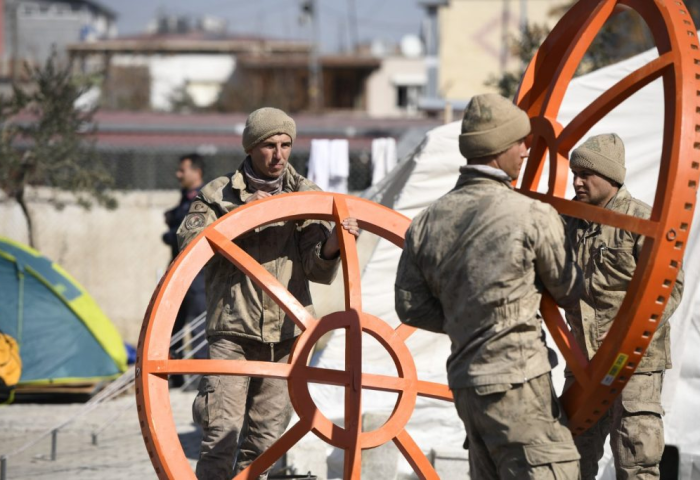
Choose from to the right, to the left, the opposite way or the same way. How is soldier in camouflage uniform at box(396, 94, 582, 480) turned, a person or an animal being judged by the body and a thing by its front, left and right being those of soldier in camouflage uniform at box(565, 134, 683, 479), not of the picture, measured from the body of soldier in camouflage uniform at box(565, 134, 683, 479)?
the opposite way

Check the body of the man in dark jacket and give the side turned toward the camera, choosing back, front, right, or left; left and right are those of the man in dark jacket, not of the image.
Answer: left

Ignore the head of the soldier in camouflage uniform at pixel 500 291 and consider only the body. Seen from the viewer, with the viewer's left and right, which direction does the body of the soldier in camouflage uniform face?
facing away from the viewer and to the right of the viewer

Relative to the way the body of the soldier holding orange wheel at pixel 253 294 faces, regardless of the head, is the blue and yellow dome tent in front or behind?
behind

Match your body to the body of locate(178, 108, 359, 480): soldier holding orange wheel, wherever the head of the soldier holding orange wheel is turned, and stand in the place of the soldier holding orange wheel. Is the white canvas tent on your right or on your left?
on your left

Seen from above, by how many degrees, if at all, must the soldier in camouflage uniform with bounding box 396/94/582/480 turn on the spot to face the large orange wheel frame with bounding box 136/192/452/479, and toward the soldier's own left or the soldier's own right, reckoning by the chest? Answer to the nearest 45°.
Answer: approximately 90° to the soldier's own left
